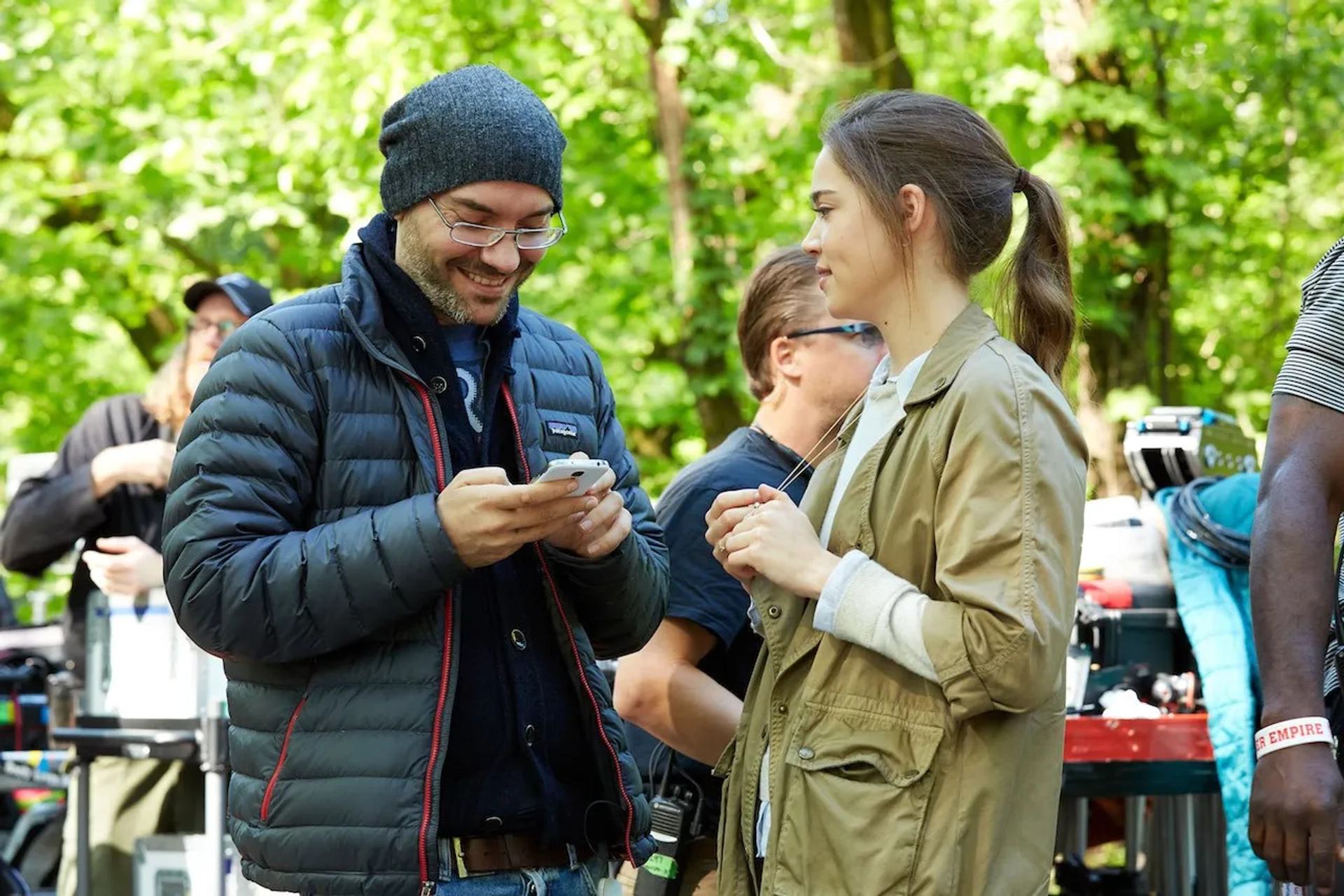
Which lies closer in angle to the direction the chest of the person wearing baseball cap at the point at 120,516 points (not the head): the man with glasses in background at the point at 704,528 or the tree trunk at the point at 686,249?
the man with glasses in background

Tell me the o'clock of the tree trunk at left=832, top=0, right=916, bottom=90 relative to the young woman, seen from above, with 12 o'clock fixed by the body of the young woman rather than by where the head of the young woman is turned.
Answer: The tree trunk is roughly at 3 o'clock from the young woman.

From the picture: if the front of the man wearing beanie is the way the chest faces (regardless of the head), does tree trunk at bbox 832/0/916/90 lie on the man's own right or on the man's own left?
on the man's own left

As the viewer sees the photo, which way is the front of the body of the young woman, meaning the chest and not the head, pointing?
to the viewer's left

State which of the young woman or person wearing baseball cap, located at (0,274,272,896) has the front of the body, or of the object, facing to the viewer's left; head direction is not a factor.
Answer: the young woman

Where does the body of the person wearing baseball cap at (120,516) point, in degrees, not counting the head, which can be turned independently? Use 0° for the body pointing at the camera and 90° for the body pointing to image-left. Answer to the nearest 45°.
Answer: approximately 315°

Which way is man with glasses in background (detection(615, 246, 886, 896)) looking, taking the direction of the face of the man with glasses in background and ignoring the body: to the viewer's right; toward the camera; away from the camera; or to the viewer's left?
to the viewer's right

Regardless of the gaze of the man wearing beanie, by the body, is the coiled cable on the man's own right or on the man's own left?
on the man's own left
